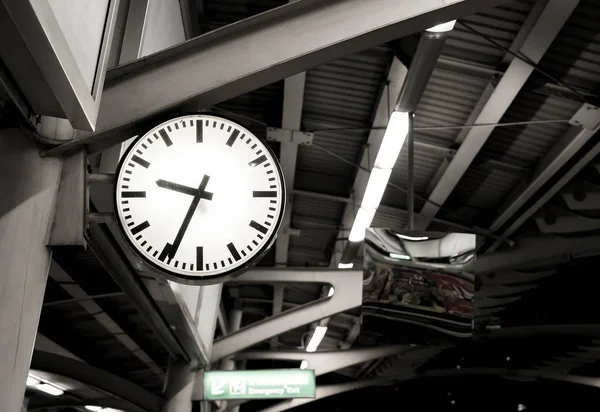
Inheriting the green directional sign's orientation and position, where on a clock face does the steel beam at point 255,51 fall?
The steel beam is roughly at 12 o'clock from the green directional sign.

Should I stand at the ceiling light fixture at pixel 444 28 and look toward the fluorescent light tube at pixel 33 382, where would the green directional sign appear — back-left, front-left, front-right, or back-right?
front-right

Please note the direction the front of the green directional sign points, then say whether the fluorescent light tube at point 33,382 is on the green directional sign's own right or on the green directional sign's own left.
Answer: on the green directional sign's own right

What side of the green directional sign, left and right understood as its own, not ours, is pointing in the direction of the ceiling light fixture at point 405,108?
front

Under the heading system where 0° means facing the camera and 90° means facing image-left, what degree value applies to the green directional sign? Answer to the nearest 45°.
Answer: approximately 0°

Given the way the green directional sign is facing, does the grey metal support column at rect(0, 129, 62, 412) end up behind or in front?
in front

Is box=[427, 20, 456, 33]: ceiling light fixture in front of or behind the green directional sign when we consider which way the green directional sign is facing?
in front

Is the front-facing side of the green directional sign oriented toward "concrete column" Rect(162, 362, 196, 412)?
no

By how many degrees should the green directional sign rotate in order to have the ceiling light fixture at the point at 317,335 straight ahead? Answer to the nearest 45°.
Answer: approximately 180°
